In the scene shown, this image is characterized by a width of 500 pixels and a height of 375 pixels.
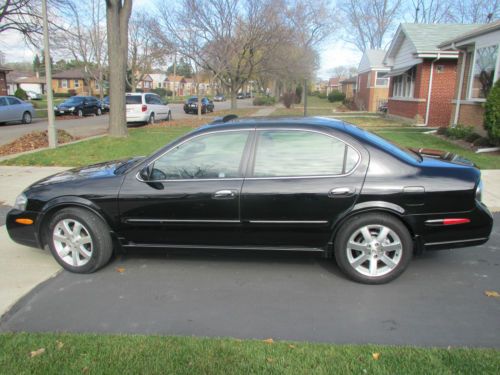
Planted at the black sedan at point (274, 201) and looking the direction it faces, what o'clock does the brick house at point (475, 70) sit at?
The brick house is roughly at 4 o'clock from the black sedan.

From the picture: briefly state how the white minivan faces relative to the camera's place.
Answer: facing away from the viewer and to the right of the viewer

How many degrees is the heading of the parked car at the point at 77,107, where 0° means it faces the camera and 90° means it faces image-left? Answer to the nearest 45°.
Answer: approximately 45°

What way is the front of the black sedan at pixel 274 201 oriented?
to the viewer's left

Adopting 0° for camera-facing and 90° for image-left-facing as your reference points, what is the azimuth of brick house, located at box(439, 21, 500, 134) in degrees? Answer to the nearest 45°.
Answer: approximately 45°

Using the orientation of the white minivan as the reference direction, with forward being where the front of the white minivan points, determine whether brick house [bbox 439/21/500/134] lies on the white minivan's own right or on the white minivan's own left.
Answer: on the white minivan's own right

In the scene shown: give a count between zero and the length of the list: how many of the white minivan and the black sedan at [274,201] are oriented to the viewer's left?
1

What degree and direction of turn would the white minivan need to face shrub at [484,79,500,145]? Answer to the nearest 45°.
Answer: approximately 90° to its right

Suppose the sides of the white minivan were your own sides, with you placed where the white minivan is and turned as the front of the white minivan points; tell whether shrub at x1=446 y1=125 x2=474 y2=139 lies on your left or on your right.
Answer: on your right

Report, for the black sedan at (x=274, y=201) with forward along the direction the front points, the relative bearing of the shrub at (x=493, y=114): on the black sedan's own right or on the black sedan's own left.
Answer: on the black sedan's own right

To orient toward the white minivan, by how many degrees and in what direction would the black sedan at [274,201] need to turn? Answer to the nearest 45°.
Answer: approximately 90° to its right
